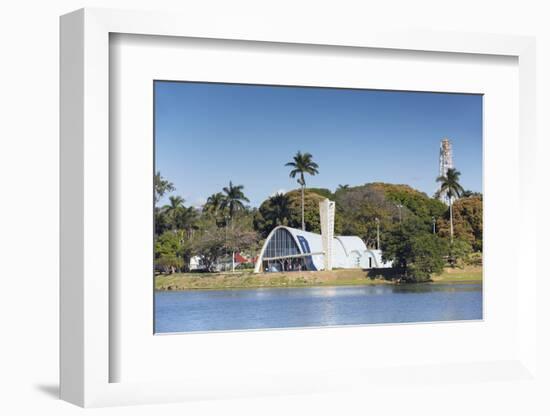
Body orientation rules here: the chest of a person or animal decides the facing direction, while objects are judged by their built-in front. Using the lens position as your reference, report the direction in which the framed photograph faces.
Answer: facing the viewer and to the right of the viewer
